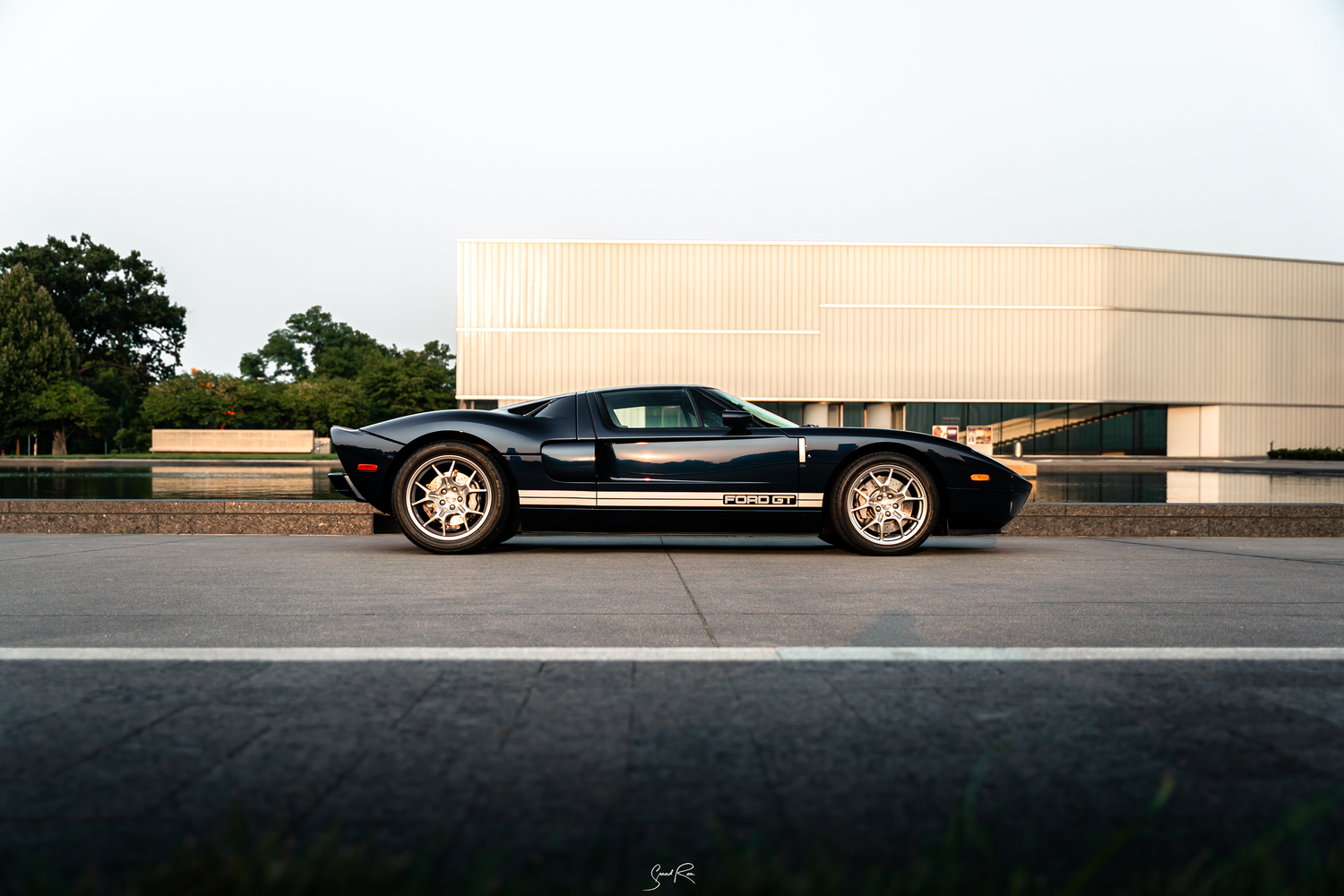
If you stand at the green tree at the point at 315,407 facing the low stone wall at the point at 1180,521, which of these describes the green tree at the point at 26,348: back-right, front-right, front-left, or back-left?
back-right

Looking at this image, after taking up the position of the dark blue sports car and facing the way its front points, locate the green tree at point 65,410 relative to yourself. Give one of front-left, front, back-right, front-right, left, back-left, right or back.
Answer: back-left

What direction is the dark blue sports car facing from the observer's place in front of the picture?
facing to the right of the viewer

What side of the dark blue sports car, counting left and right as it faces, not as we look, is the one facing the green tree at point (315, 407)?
left

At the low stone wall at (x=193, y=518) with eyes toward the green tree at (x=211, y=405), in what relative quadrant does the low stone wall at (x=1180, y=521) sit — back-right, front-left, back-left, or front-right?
back-right

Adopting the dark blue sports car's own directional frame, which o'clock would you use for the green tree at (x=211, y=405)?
The green tree is roughly at 8 o'clock from the dark blue sports car.

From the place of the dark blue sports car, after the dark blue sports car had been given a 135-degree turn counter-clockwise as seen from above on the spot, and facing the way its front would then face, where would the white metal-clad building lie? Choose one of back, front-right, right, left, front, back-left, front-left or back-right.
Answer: front-right
